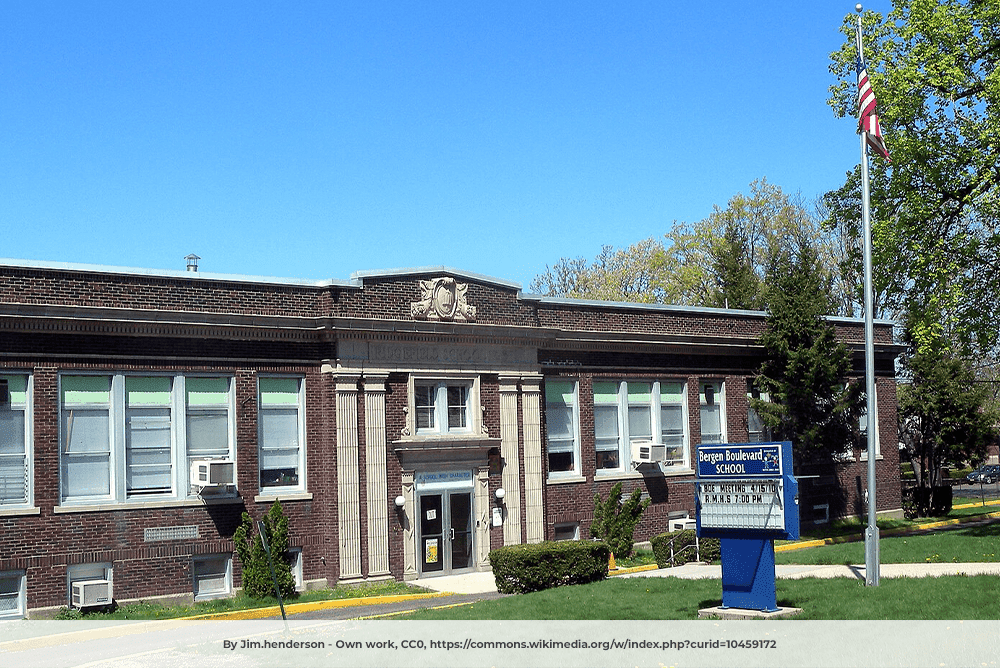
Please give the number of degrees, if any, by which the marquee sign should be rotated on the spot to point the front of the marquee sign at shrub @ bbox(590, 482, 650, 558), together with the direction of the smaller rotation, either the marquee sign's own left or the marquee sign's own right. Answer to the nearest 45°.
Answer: approximately 135° to the marquee sign's own right

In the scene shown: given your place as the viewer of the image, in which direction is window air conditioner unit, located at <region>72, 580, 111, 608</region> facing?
facing the viewer and to the right of the viewer

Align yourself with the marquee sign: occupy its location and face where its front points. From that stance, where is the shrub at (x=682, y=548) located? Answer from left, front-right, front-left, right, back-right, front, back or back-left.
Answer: back-right

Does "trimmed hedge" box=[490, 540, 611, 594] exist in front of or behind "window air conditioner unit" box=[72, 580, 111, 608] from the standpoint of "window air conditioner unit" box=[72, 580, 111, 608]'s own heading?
in front

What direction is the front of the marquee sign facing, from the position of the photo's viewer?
facing the viewer and to the left of the viewer

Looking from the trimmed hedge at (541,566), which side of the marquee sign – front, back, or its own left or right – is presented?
right

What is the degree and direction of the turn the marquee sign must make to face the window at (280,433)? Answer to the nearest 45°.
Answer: approximately 90° to its right
